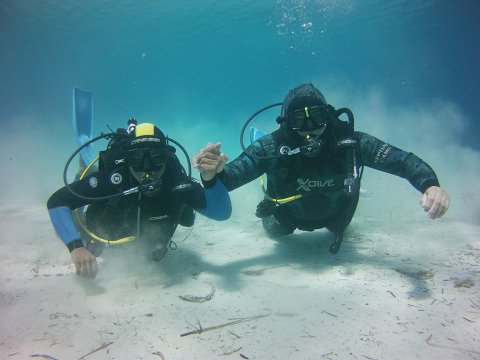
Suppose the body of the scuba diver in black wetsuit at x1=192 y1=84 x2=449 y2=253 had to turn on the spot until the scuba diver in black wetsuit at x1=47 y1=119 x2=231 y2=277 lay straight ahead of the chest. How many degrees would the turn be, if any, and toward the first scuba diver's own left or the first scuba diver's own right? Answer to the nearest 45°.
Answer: approximately 90° to the first scuba diver's own right

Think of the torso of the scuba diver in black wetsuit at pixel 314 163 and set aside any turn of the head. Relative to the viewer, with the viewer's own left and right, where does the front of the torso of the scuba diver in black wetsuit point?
facing the viewer
